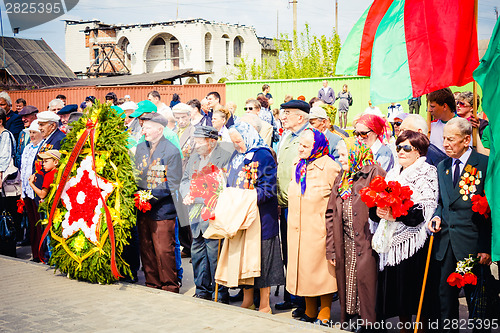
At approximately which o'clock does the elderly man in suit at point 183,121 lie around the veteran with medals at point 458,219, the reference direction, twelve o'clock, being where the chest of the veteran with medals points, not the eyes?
The elderly man in suit is roughly at 3 o'clock from the veteran with medals.

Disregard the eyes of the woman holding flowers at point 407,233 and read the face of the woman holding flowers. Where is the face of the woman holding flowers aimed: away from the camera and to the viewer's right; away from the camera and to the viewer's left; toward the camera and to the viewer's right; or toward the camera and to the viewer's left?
toward the camera and to the viewer's left

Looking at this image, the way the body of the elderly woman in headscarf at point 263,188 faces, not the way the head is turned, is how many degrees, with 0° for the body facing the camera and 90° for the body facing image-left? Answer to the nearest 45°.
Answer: approximately 45°

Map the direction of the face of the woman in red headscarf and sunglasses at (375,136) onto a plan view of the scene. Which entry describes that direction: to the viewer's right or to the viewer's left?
to the viewer's left

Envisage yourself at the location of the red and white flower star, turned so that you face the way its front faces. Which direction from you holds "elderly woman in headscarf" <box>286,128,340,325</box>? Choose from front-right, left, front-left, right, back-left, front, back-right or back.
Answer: left

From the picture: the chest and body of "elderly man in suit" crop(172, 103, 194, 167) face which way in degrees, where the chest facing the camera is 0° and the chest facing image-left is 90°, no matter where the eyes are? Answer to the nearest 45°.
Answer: approximately 45°

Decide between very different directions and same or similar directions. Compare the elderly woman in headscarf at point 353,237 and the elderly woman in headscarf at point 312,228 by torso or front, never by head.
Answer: same or similar directions

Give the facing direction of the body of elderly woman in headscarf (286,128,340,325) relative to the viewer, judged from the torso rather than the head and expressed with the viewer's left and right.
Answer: facing the viewer and to the left of the viewer

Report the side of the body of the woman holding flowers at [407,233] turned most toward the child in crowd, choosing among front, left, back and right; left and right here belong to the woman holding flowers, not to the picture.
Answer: right

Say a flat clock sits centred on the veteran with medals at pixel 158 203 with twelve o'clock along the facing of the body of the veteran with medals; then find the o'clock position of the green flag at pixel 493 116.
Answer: The green flag is roughly at 9 o'clock from the veteran with medals.

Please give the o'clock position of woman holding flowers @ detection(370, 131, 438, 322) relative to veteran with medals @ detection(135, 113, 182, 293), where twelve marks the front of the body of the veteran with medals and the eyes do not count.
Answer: The woman holding flowers is roughly at 9 o'clock from the veteran with medals.
